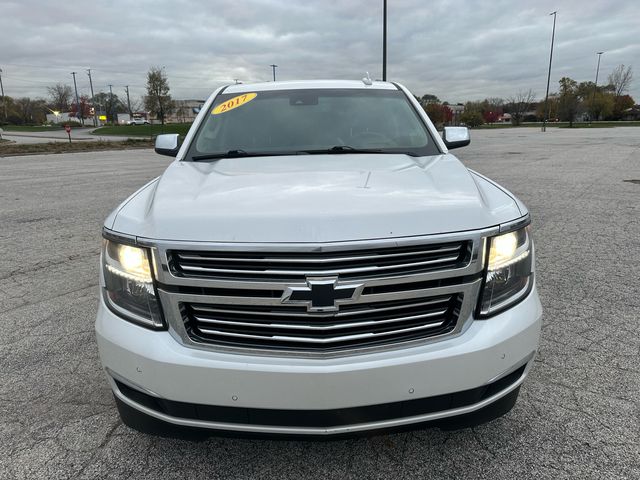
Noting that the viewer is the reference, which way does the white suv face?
facing the viewer
